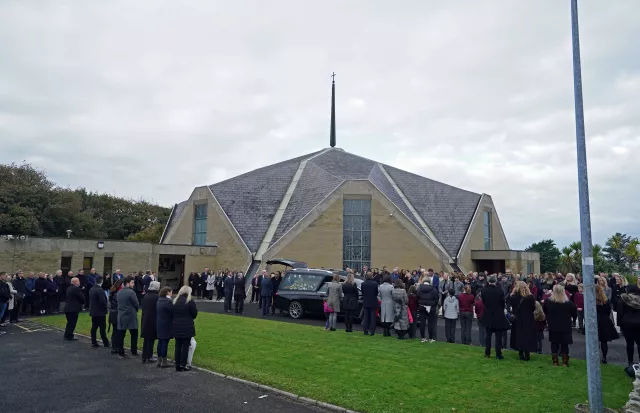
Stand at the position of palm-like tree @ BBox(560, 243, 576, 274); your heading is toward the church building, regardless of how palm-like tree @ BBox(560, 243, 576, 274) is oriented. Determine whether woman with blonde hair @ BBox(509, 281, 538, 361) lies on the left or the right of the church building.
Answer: left

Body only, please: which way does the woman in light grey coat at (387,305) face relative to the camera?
away from the camera

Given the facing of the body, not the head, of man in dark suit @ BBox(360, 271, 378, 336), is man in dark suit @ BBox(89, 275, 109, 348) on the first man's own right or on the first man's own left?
on the first man's own left

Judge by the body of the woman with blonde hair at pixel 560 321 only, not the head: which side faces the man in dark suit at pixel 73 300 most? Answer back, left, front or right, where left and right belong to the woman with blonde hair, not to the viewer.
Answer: left

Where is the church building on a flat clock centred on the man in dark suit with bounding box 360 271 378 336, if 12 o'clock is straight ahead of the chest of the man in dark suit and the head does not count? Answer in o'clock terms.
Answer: The church building is roughly at 12 o'clock from the man in dark suit.

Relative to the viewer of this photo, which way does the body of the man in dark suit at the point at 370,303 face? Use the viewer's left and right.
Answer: facing away from the viewer

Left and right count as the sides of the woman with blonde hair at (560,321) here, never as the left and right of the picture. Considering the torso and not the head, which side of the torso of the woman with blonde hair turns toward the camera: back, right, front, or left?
back
